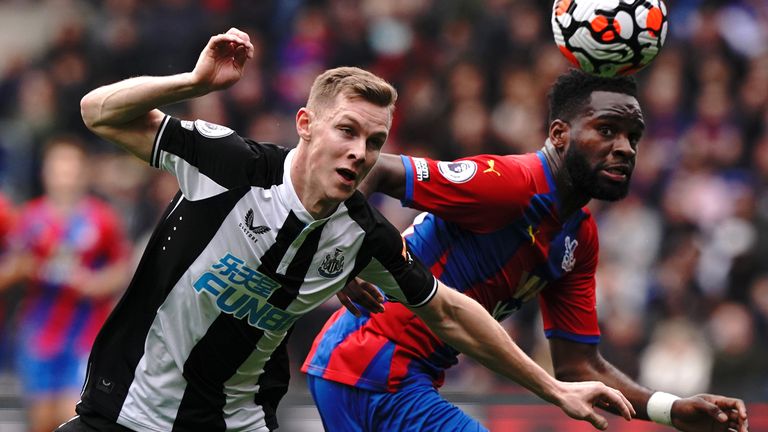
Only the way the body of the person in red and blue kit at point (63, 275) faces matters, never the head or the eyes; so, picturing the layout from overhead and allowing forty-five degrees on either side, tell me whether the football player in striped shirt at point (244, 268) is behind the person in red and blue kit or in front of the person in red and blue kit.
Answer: in front

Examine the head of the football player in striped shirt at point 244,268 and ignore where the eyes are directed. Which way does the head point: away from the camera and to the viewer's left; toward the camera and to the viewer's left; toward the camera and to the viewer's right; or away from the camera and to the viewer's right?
toward the camera and to the viewer's right

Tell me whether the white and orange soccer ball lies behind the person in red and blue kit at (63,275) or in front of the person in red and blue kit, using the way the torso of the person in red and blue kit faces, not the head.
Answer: in front

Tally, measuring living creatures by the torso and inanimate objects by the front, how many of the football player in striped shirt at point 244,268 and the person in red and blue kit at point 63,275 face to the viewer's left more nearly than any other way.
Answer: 0

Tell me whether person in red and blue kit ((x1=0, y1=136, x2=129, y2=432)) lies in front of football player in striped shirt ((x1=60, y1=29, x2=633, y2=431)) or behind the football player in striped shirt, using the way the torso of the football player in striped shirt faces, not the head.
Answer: behind

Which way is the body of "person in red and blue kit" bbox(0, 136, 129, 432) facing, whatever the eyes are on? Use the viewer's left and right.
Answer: facing the viewer

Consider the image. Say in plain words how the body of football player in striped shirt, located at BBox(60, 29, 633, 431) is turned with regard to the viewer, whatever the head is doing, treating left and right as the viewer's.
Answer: facing the viewer and to the right of the viewer

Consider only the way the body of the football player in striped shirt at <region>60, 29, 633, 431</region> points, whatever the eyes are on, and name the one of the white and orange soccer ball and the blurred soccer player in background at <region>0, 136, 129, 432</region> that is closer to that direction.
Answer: the white and orange soccer ball

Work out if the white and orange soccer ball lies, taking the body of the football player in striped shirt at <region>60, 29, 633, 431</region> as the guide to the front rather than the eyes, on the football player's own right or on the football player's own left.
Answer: on the football player's own left

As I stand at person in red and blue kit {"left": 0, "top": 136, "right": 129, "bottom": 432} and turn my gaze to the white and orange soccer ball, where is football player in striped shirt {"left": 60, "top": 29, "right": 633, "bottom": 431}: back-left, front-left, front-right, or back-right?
front-right
